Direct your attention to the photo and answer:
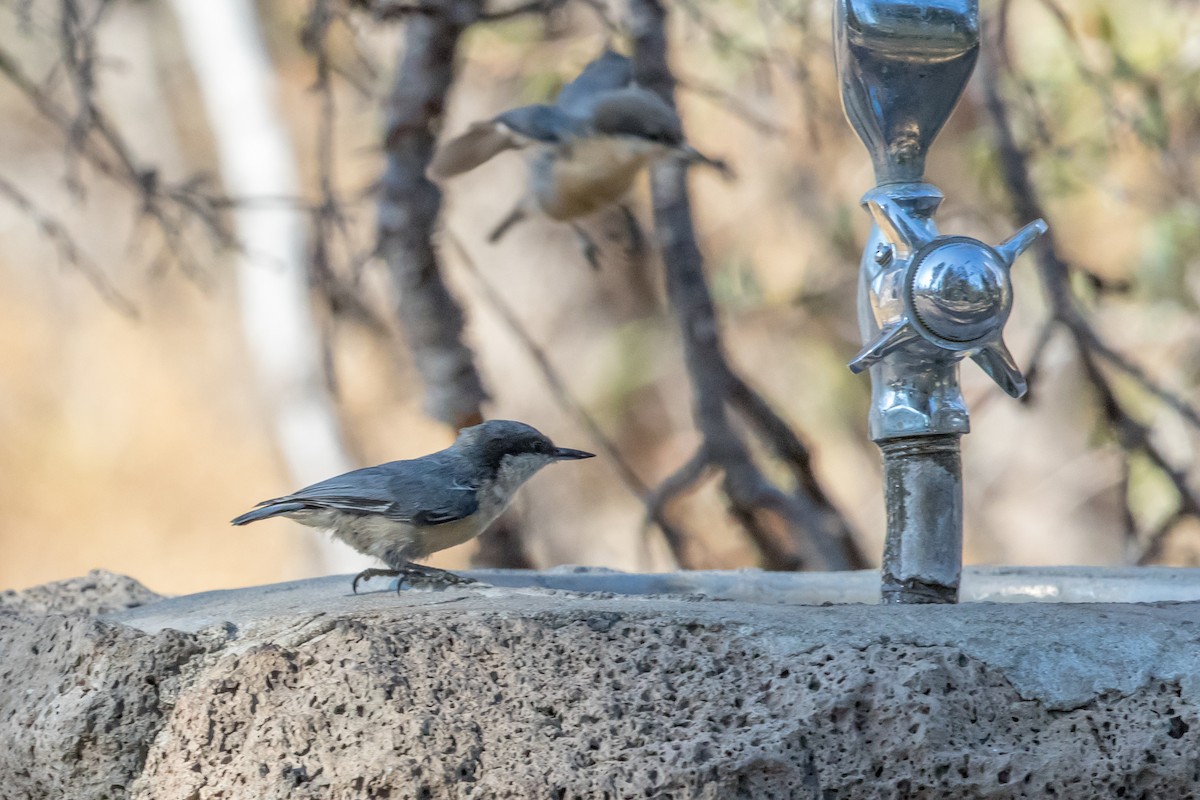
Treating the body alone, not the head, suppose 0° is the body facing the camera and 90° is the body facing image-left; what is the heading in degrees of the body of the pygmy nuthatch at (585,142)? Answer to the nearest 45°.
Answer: approximately 315°

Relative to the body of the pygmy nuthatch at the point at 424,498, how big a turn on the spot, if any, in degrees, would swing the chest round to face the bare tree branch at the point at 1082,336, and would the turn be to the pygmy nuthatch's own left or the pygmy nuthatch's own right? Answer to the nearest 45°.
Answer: approximately 45° to the pygmy nuthatch's own left

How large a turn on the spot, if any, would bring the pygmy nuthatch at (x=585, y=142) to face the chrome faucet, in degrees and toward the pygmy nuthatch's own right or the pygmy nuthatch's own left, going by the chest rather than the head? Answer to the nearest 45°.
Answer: approximately 45° to the pygmy nuthatch's own right

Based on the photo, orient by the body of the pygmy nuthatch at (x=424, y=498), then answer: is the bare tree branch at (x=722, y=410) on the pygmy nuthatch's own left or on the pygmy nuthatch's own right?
on the pygmy nuthatch's own left

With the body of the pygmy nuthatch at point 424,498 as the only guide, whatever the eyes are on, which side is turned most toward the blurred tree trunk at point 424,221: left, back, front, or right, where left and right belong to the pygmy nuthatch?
left

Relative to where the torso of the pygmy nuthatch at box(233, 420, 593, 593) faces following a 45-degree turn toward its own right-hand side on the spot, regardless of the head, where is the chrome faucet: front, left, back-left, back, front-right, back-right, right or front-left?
front

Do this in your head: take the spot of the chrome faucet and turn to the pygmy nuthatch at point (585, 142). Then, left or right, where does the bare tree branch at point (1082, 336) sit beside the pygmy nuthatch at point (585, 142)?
right

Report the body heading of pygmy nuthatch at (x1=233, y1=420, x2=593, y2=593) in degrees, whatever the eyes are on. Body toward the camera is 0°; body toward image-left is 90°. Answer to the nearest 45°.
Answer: approximately 270°
